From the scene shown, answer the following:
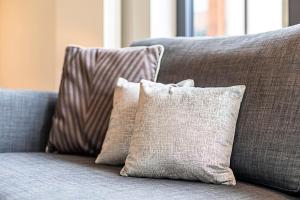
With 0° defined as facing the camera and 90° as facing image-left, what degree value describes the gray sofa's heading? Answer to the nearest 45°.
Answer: approximately 45°

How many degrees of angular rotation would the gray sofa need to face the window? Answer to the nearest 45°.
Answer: approximately 135° to its right
